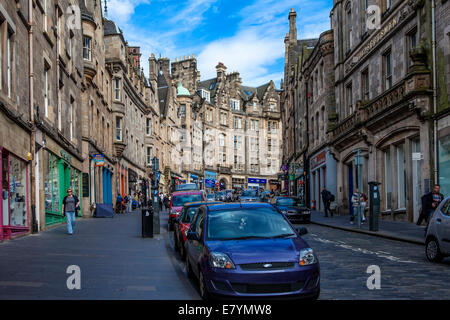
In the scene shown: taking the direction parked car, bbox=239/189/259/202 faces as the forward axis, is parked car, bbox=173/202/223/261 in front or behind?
in front

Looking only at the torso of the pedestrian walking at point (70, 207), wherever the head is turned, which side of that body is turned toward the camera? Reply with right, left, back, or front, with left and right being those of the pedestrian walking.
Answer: front

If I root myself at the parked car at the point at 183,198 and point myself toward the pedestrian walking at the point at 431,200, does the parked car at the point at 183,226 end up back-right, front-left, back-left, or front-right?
front-right

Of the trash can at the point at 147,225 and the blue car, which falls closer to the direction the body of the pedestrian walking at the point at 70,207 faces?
the blue car

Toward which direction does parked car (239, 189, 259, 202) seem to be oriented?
toward the camera

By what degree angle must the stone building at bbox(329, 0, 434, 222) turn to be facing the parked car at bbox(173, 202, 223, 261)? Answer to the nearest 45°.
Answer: approximately 45° to its left

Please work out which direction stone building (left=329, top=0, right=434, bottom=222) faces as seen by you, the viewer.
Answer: facing the viewer and to the left of the viewer

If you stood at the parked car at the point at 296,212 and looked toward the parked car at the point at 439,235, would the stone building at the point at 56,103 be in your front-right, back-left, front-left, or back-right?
front-right

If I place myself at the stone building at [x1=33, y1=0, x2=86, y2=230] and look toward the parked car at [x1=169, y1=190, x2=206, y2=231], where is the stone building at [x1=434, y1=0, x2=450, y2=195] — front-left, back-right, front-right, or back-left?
front-right

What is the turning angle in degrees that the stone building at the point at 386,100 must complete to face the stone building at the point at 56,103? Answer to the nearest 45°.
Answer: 0° — it already faces it

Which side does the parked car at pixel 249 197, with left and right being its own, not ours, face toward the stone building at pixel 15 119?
front

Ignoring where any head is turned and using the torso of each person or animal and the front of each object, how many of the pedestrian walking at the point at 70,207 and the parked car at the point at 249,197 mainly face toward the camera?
2

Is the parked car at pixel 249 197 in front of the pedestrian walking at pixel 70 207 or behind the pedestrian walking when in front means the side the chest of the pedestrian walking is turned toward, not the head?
behind
